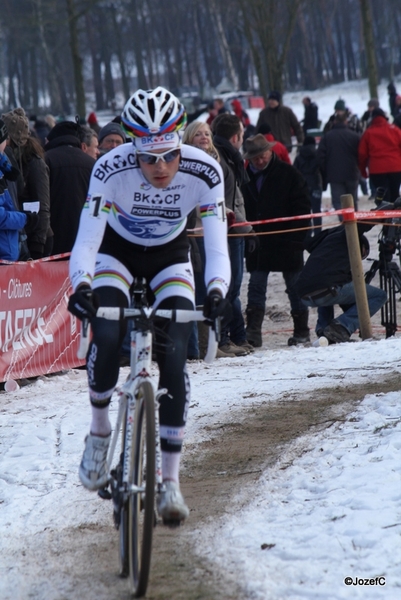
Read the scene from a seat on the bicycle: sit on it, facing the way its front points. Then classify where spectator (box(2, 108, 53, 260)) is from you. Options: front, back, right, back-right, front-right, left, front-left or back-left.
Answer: back

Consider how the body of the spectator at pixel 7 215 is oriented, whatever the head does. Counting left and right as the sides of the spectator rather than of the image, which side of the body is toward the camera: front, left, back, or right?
right

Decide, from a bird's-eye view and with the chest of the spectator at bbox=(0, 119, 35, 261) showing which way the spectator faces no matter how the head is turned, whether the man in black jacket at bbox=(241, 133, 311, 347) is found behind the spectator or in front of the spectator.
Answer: in front

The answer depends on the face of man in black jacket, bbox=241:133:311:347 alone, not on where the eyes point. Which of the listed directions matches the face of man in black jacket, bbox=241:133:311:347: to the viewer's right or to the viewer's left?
to the viewer's left
